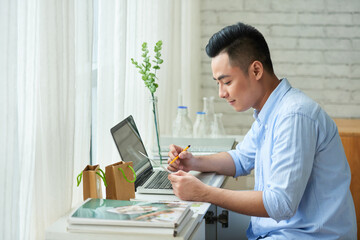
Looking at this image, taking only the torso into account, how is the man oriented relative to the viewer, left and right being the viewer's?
facing to the left of the viewer

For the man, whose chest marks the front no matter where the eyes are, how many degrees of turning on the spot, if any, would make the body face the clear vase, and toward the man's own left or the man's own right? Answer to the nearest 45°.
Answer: approximately 45° to the man's own right

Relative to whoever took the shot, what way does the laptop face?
facing to the right of the viewer

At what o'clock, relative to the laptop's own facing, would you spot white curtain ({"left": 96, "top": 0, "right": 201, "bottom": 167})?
The white curtain is roughly at 9 o'clock from the laptop.

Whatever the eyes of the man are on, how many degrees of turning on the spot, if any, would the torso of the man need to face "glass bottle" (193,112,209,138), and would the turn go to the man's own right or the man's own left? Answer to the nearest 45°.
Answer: approximately 90° to the man's own right

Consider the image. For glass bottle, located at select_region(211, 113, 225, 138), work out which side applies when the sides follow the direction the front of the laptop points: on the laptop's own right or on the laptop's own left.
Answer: on the laptop's own left

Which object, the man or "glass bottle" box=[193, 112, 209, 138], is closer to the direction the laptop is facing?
the man

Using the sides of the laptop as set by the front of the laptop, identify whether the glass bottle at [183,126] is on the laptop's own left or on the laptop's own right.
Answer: on the laptop's own left

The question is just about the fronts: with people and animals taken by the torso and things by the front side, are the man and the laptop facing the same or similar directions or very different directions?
very different directions

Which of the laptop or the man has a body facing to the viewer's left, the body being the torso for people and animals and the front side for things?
the man

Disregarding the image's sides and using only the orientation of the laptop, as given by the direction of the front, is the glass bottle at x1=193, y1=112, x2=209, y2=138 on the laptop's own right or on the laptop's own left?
on the laptop's own left

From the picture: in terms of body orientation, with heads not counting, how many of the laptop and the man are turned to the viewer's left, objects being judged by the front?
1

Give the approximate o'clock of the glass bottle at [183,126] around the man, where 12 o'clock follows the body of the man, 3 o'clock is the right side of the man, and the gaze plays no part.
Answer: The glass bottle is roughly at 2 o'clock from the man.

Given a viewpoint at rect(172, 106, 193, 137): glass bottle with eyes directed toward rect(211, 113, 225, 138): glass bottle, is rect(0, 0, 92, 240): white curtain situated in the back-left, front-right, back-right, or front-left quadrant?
back-right
